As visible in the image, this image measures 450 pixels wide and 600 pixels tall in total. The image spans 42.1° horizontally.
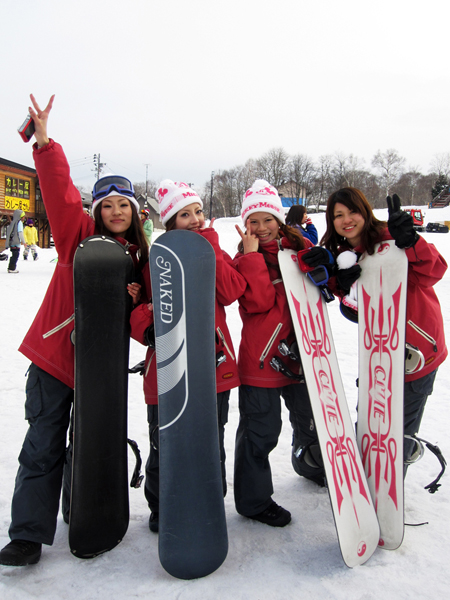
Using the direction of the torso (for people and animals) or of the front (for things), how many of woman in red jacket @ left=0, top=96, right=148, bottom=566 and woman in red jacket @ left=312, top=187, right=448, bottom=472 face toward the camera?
2

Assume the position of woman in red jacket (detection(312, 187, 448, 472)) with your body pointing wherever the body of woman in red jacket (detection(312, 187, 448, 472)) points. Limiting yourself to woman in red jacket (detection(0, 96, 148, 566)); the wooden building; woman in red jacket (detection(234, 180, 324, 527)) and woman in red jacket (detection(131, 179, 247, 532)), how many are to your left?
0

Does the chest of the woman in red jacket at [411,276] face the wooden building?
no

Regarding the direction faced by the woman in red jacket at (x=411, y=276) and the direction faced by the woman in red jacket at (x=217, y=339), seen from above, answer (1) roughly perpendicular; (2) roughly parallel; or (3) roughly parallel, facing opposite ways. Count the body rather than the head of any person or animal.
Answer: roughly parallel

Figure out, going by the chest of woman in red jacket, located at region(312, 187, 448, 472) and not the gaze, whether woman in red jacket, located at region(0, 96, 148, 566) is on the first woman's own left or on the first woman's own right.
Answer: on the first woman's own right

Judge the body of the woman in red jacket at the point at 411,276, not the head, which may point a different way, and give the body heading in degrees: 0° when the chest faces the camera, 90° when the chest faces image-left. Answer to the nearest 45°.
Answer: approximately 0°

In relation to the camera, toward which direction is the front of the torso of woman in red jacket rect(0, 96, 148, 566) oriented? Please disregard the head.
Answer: toward the camera

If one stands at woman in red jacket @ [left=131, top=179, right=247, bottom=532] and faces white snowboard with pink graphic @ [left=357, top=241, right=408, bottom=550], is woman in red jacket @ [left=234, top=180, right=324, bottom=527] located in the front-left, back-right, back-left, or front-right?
front-left

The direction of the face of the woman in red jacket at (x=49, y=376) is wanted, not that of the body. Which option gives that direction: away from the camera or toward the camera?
toward the camera

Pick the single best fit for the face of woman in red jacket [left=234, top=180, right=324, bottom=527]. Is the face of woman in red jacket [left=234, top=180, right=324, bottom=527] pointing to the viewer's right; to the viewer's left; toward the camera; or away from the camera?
toward the camera

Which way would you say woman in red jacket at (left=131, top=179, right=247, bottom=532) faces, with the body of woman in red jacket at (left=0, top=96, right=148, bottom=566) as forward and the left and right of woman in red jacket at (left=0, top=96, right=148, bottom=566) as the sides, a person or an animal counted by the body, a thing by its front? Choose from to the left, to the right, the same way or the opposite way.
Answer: the same way

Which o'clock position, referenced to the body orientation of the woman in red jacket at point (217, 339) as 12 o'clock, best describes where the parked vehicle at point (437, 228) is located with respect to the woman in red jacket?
The parked vehicle is roughly at 7 o'clock from the woman in red jacket.

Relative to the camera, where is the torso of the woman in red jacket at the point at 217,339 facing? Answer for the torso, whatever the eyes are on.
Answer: toward the camera

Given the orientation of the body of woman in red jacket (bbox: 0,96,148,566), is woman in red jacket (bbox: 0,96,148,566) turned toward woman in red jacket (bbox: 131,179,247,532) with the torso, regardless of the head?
no

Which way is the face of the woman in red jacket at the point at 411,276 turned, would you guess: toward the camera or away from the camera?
toward the camera
